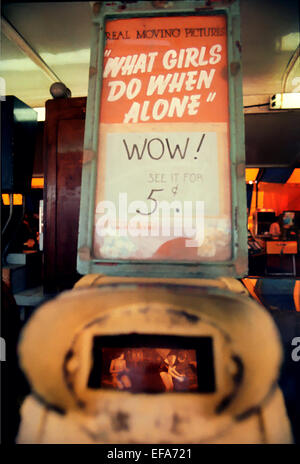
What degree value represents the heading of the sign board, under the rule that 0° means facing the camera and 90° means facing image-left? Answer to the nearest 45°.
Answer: approximately 0°

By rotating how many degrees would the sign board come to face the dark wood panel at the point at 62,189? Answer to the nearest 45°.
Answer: approximately 135° to its right
